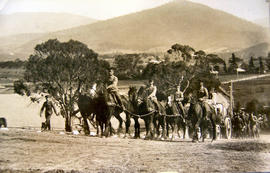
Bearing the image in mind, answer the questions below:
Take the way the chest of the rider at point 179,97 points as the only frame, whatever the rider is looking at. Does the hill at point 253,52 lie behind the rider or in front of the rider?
behind

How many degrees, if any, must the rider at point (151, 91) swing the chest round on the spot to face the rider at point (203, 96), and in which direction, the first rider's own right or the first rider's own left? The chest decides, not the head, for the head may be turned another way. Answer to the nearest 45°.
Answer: approximately 135° to the first rider's own left

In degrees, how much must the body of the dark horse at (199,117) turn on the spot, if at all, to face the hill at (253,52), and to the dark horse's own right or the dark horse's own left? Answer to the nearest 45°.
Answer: approximately 180°

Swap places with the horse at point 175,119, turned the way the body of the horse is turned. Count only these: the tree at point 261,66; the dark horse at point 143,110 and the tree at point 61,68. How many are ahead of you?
2

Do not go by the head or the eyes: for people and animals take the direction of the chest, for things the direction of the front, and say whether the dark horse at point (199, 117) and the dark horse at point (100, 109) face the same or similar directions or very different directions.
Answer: same or similar directions

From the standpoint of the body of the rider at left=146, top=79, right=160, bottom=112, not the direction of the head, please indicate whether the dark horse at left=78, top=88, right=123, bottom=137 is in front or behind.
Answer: in front

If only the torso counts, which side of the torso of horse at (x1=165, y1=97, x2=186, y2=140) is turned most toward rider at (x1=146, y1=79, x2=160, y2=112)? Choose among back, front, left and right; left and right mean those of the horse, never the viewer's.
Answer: front

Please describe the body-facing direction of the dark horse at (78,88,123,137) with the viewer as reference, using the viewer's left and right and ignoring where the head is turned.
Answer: facing the viewer and to the left of the viewer

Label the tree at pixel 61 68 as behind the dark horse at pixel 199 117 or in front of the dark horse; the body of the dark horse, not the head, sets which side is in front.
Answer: in front
